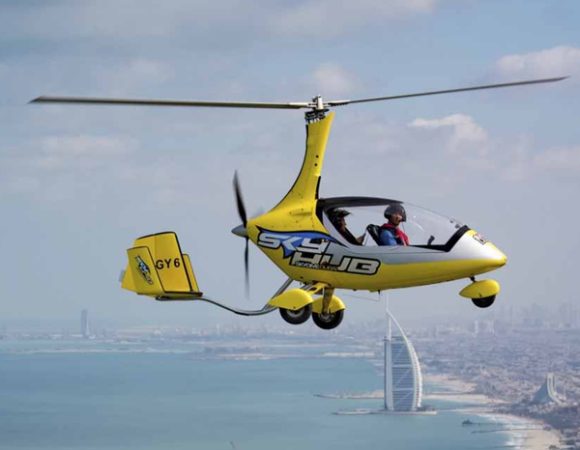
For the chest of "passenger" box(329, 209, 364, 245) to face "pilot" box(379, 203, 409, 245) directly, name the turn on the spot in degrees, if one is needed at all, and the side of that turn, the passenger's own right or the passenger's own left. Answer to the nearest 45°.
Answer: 0° — they already face them

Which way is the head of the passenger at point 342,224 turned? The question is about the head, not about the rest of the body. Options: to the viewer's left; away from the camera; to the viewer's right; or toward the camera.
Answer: to the viewer's right

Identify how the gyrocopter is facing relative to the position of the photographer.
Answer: facing to the right of the viewer

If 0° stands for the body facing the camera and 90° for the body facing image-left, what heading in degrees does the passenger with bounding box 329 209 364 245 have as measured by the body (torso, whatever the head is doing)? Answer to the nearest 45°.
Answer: approximately 270°
